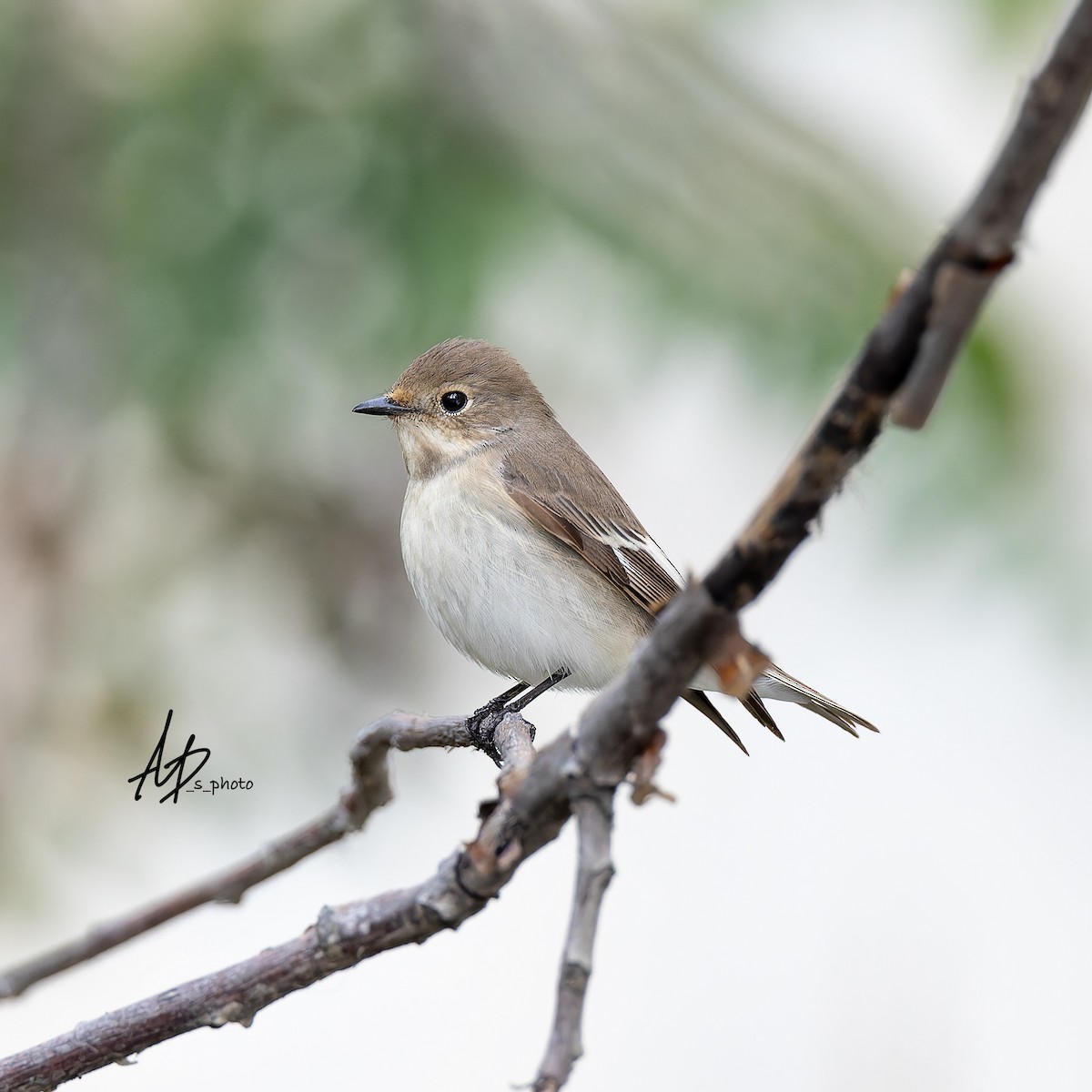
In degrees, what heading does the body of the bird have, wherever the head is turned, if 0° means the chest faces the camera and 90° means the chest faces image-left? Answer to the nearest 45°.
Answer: approximately 90°
